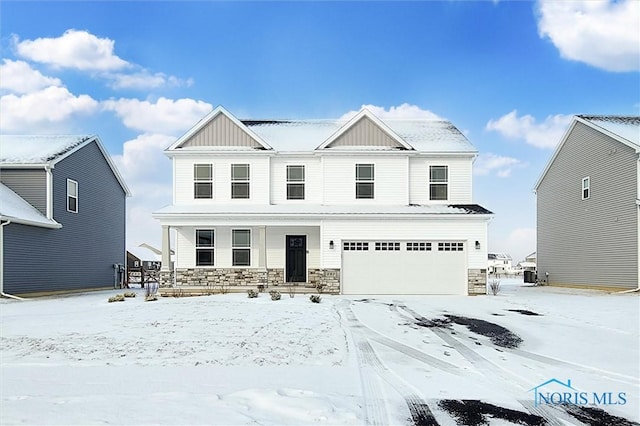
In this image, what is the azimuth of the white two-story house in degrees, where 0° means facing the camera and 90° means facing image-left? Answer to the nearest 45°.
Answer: approximately 0°

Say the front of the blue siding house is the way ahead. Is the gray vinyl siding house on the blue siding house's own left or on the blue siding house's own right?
on the blue siding house's own left

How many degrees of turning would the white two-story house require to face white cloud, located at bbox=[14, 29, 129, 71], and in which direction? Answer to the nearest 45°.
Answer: approximately 90° to its right

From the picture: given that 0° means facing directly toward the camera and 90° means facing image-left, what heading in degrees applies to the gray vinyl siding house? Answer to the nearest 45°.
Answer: approximately 315°

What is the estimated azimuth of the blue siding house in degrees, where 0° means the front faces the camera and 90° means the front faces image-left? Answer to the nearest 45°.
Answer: approximately 45°

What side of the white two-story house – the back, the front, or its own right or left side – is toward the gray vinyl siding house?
left
